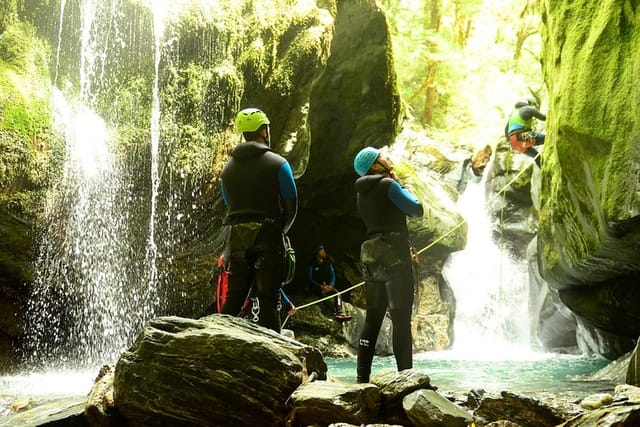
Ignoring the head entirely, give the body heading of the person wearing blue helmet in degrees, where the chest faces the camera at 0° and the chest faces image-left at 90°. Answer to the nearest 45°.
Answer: approximately 225°

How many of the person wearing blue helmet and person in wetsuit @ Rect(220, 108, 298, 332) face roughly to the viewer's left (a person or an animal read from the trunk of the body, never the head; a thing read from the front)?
0

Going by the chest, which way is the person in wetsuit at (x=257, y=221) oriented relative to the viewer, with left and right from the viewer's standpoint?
facing away from the viewer and to the right of the viewer

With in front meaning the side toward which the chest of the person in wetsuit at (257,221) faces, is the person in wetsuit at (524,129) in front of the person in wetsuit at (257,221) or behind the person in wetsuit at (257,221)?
in front

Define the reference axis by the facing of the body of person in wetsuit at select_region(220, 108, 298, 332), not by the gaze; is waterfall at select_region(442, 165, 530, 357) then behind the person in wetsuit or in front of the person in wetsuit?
in front

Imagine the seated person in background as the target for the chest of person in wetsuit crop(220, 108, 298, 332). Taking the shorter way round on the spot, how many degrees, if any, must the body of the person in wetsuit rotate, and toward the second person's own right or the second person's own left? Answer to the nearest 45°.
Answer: approximately 45° to the second person's own left

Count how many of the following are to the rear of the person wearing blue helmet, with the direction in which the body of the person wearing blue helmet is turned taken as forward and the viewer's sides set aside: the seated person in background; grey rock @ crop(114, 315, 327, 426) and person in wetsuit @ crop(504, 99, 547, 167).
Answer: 1
